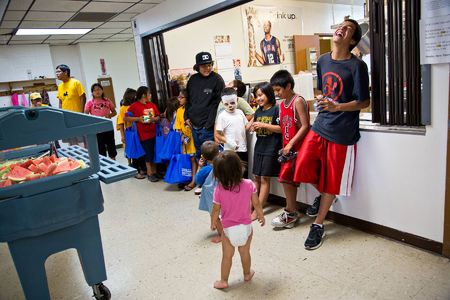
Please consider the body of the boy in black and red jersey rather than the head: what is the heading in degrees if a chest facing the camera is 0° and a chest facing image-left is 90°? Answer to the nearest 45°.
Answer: approximately 45°

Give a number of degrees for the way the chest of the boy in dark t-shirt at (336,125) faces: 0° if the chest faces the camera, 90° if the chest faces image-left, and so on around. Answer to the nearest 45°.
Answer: approximately 45°

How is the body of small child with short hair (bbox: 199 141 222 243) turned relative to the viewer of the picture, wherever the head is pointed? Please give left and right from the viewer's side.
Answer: facing to the left of the viewer

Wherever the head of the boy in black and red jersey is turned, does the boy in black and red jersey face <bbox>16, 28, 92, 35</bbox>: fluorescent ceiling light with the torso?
no

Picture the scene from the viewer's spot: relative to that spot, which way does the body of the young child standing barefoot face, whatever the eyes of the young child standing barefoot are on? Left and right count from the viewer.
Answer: facing away from the viewer

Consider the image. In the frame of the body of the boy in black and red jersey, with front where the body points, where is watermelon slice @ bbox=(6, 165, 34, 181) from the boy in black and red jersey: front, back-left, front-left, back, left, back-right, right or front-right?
front

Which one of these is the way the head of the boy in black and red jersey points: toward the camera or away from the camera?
toward the camera

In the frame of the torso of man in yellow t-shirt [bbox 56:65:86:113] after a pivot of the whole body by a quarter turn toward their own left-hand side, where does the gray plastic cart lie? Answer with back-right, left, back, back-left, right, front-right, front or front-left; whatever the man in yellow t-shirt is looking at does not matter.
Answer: front-right

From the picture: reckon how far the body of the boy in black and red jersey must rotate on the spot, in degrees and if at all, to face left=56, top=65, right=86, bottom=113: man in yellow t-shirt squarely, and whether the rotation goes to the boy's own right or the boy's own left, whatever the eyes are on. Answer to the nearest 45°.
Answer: approximately 90° to the boy's own right

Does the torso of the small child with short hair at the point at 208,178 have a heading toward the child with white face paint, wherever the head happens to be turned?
no

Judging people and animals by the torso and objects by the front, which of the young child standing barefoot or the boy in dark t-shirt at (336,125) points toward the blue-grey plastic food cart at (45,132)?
the boy in dark t-shirt

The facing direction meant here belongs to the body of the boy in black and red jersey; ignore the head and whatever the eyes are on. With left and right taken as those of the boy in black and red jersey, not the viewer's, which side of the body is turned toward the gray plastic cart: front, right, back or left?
front

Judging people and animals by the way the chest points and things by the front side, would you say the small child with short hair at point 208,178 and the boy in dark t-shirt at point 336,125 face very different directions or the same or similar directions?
same or similar directions

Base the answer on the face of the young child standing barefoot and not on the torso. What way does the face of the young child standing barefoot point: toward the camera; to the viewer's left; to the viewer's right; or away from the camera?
away from the camera

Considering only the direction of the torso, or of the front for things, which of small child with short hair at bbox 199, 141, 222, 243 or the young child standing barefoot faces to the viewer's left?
the small child with short hair

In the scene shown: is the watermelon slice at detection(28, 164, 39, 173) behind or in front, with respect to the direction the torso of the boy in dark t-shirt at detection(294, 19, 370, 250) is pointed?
in front

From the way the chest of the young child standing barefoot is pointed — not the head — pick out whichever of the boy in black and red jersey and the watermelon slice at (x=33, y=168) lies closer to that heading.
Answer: the boy in black and red jersey

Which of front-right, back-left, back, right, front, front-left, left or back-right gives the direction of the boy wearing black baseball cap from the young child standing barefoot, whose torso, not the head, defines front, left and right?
front
